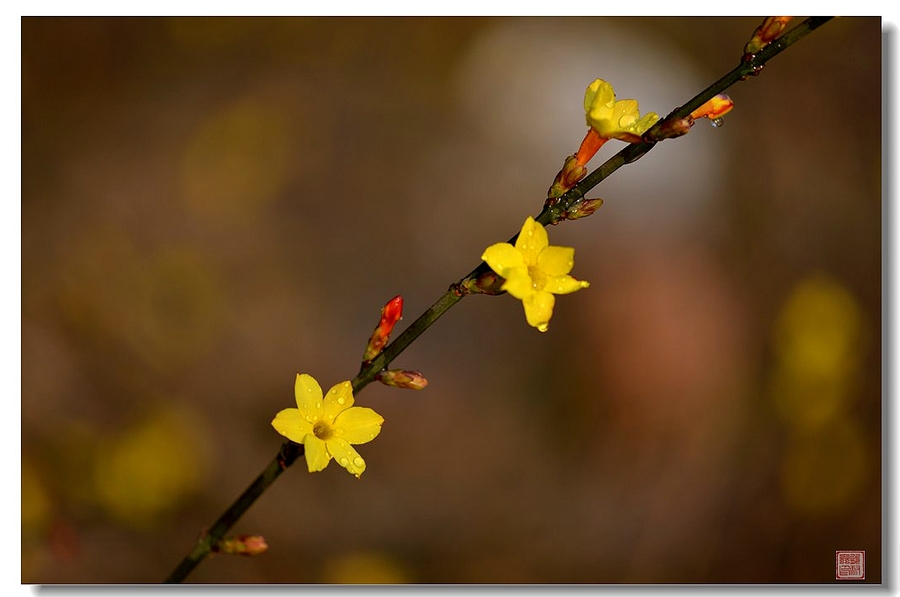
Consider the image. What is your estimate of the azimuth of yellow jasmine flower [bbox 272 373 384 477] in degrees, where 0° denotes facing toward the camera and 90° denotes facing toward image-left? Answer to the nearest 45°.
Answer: approximately 0°

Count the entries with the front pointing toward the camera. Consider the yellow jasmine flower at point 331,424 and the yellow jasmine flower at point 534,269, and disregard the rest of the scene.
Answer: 2

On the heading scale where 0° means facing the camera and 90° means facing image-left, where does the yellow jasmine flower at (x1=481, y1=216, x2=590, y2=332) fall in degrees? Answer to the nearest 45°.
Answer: approximately 0°
